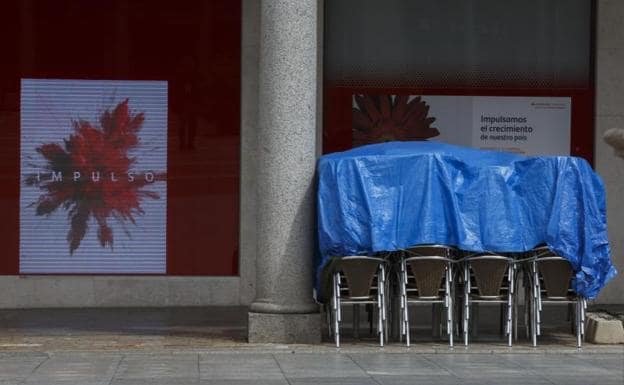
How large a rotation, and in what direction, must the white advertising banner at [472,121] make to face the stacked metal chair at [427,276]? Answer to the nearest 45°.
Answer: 0° — it already faces it

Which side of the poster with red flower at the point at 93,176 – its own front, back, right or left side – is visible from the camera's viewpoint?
front

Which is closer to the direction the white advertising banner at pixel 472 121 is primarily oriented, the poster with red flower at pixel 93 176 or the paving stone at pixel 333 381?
the paving stone

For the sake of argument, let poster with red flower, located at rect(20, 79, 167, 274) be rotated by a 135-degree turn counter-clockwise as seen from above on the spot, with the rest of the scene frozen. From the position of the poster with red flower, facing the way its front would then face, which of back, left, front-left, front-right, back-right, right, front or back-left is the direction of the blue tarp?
right

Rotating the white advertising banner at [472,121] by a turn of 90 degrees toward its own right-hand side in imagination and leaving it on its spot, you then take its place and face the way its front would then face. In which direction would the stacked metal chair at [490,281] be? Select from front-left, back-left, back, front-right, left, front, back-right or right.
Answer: left

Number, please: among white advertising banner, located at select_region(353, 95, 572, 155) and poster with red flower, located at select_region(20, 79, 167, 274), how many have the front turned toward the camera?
2

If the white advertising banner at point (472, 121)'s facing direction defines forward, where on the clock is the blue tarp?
The blue tarp is roughly at 12 o'clock from the white advertising banner.

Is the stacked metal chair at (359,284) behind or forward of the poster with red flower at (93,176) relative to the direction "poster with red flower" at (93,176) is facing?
forward

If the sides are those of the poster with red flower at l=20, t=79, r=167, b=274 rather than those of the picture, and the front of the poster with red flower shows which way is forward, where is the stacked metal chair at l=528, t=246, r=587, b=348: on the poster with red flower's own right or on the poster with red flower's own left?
on the poster with red flower's own left

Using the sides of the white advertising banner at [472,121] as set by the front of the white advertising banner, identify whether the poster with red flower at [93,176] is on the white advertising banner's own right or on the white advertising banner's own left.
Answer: on the white advertising banner's own right

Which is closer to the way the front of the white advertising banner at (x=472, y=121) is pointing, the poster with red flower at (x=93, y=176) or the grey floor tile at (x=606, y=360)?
the grey floor tile

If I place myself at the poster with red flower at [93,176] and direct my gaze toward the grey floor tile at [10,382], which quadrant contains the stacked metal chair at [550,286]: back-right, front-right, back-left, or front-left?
front-left

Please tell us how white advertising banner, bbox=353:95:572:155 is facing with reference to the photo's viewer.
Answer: facing the viewer

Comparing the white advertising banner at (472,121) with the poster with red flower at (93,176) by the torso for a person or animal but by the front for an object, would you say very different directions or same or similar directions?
same or similar directions

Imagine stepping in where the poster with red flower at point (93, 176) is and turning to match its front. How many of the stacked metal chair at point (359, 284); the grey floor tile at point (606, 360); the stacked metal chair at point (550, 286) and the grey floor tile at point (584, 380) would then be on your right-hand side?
0
